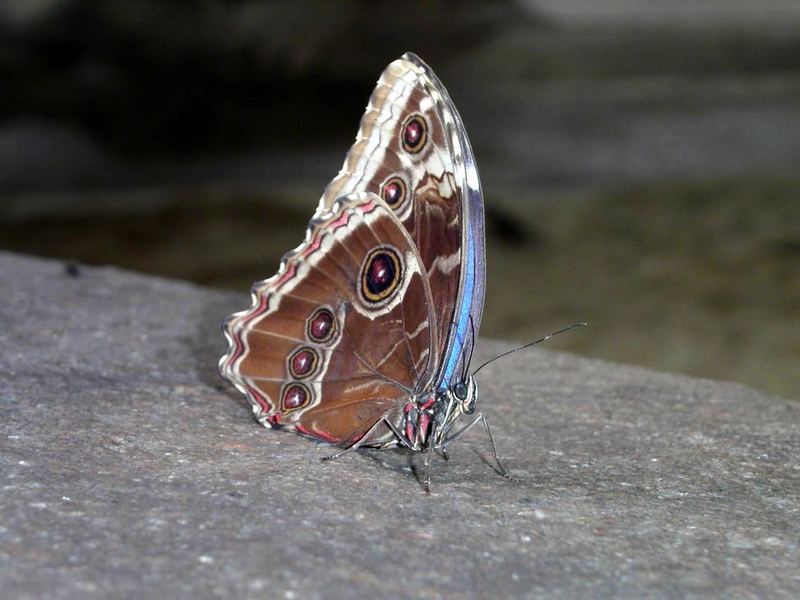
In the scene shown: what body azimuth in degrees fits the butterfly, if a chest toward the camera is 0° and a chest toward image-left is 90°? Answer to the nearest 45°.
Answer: approximately 315°
